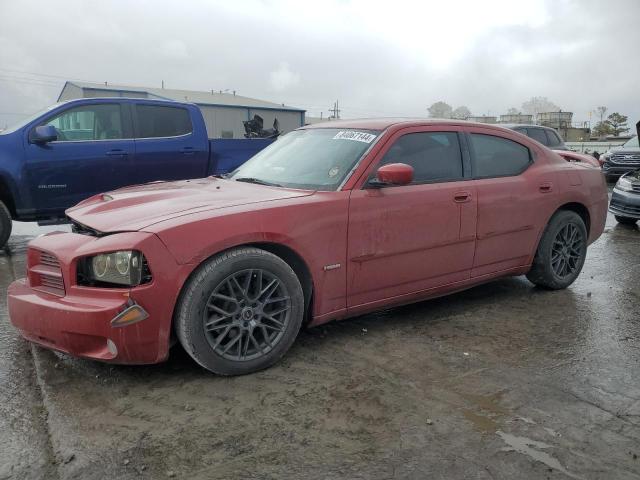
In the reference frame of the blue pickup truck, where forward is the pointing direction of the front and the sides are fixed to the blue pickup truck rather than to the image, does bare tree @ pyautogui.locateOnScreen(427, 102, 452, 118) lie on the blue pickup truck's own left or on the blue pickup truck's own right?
on the blue pickup truck's own right

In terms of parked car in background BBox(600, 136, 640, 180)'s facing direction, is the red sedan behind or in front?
in front

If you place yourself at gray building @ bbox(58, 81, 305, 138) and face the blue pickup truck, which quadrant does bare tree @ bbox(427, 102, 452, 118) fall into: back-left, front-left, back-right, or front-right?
back-left

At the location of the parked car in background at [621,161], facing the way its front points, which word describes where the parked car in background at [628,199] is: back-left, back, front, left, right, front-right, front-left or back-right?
front-left

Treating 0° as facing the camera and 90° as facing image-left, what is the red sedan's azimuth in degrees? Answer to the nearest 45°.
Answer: approximately 45°

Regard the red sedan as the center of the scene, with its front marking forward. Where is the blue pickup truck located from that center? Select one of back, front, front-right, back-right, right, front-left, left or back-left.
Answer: right

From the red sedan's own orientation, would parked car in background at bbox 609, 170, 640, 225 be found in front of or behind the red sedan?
behind

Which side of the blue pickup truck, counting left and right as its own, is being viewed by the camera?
left

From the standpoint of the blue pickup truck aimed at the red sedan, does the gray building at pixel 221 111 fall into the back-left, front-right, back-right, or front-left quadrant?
back-left

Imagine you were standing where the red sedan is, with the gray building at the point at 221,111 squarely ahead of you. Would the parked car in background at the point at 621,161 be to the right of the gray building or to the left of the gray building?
right

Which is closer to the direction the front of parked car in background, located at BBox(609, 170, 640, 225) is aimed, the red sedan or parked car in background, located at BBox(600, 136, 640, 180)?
the red sedan

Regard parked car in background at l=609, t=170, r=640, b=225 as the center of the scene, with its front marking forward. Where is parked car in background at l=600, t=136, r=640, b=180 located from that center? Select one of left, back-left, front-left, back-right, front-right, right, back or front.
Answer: back-right

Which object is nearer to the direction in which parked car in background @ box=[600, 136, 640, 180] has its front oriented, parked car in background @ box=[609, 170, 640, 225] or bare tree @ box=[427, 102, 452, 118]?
the parked car in background

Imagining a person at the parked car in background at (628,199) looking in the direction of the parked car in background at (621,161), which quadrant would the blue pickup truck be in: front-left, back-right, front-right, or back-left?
back-left
